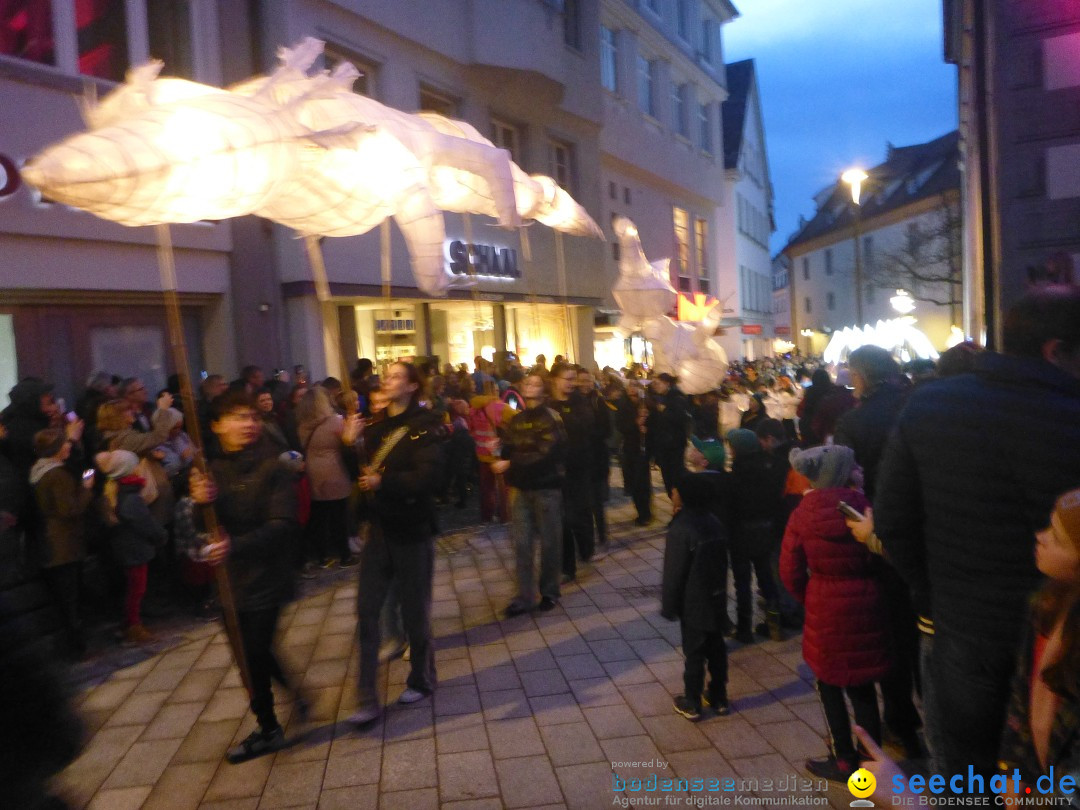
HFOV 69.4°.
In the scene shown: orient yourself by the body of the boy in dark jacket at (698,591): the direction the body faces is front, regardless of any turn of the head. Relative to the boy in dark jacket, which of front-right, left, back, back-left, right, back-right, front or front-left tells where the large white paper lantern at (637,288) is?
front-right

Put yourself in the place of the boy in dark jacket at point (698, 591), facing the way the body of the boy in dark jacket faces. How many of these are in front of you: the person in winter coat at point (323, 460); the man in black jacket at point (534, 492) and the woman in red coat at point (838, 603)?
2

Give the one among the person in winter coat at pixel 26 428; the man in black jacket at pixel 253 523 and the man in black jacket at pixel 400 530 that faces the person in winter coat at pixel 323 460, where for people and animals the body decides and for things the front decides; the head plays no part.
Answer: the person in winter coat at pixel 26 428

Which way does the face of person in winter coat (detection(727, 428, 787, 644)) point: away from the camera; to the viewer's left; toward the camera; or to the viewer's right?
away from the camera

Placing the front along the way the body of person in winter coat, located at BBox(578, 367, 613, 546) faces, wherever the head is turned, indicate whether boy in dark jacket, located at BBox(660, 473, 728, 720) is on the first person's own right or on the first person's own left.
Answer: on the first person's own left

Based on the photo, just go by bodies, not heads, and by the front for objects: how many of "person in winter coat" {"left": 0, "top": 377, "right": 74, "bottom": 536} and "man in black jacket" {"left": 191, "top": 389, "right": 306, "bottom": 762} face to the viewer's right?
1

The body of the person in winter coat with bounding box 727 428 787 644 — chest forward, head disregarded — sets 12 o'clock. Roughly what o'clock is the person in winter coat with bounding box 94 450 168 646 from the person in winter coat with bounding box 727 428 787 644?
the person in winter coat with bounding box 94 450 168 646 is roughly at 10 o'clock from the person in winter coat with bounding box 727 428 787 644.

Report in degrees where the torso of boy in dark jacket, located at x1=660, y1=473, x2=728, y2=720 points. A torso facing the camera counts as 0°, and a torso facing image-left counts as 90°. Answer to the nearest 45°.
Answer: approximately 135°

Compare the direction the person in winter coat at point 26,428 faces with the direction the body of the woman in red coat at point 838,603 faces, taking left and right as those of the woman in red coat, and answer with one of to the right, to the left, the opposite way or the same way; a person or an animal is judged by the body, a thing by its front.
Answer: to the right

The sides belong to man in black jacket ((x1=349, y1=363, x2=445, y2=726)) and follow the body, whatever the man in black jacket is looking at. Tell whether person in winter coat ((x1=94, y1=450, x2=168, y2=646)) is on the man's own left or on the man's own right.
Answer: on the man's own right

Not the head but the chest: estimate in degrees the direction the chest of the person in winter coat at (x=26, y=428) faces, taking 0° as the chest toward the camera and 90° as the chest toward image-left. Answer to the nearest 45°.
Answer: approximately 270°

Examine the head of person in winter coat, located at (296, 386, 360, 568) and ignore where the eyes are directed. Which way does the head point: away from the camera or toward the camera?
away from the camera
